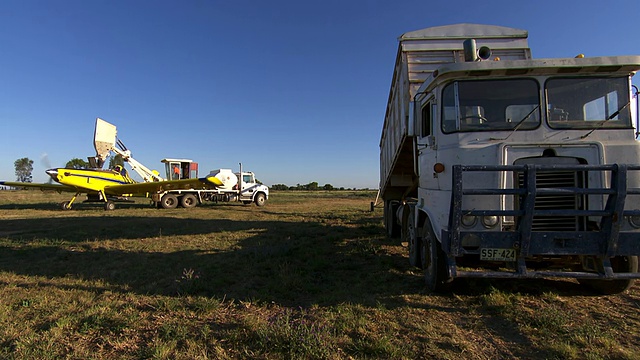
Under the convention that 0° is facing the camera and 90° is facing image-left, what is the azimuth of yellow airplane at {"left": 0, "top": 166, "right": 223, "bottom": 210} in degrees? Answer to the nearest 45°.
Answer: approximately 45°

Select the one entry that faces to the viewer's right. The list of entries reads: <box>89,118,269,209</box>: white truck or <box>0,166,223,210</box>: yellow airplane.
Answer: the white truck

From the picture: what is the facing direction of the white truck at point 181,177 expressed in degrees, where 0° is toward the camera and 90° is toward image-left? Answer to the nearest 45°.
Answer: approximately 270°

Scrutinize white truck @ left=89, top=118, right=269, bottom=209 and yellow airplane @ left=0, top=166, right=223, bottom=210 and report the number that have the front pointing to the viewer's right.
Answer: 1

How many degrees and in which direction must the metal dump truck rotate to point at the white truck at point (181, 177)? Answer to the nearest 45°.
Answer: approximately 135° to its right

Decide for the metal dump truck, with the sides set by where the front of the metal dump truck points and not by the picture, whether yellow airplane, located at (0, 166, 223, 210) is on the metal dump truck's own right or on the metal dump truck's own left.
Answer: on the metal dump truck's own right

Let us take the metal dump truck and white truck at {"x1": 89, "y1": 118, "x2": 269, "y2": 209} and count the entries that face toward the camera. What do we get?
1

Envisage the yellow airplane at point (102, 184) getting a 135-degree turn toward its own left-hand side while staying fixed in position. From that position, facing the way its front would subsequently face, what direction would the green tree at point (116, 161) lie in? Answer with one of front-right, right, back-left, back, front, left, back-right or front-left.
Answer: left

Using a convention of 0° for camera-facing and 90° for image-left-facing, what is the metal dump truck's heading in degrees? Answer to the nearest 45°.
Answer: approximately 0°
